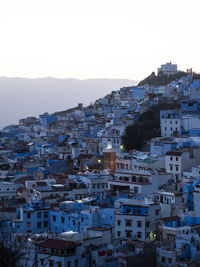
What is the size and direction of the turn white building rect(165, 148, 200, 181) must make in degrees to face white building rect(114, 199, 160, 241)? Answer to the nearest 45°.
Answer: approximately 45° to its left

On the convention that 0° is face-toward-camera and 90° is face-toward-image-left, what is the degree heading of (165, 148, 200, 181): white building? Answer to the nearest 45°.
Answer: approximately 45°

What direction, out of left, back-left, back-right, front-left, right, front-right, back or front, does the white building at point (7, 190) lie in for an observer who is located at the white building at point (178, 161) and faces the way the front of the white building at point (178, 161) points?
front-right
